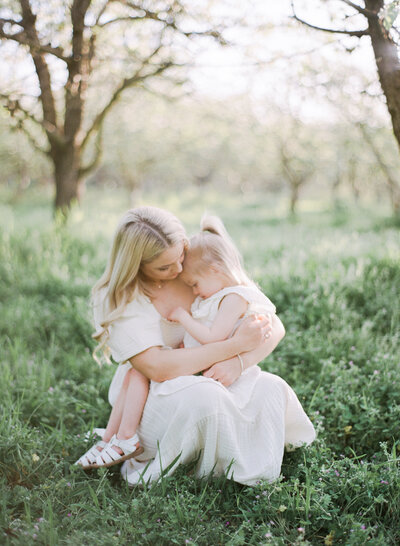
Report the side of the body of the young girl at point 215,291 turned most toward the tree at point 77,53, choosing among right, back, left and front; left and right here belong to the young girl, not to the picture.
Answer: right

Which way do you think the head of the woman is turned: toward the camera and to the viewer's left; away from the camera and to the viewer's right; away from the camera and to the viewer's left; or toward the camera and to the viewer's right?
toward the camera and to the viewer's right

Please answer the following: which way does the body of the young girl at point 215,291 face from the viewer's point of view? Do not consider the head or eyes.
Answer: to the viewer's left
